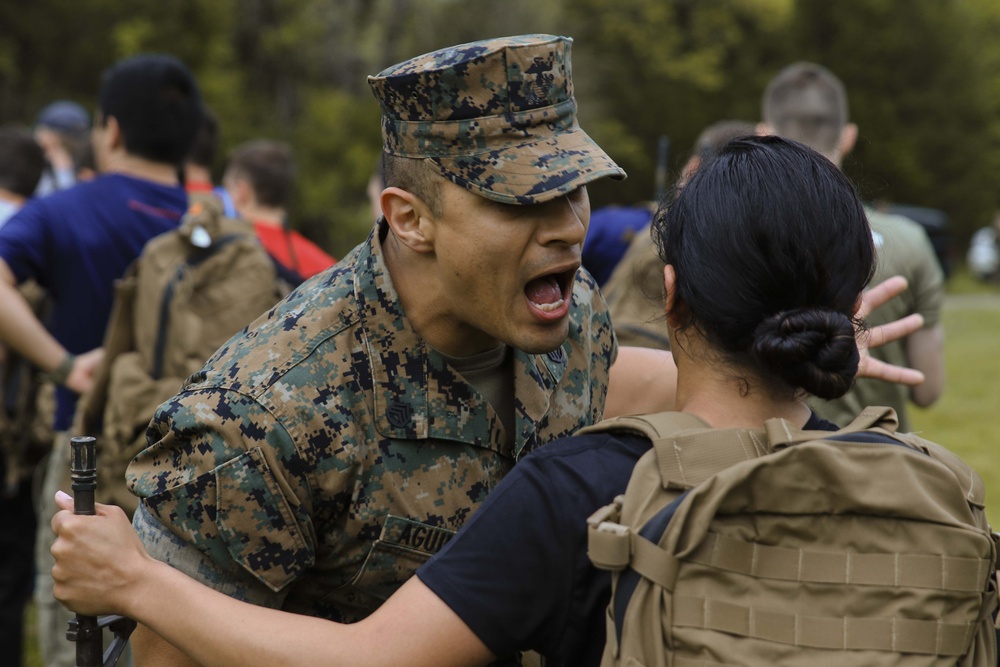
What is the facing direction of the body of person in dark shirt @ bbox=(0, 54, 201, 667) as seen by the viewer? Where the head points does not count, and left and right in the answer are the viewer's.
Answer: facing away from the viewer and to the left of the viewer

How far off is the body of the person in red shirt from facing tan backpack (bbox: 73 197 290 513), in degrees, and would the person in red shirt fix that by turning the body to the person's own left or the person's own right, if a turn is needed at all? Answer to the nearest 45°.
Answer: approximately 135° to the person's own left

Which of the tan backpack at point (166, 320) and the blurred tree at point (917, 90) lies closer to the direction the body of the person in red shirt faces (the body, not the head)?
the blurred tree

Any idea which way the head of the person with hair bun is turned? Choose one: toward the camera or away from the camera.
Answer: away from the camera

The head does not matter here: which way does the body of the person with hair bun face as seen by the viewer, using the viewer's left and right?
facing away from the viewer and to the left of the viewer

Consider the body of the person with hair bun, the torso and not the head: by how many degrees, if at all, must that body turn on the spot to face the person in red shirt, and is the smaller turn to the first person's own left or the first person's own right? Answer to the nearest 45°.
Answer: approximately 45° to the first person's own right

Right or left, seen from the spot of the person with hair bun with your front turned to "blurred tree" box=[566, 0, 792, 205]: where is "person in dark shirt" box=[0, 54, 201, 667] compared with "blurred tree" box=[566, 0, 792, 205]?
left

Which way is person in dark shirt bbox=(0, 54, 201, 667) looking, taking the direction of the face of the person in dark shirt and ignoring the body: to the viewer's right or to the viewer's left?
to the viewer's left

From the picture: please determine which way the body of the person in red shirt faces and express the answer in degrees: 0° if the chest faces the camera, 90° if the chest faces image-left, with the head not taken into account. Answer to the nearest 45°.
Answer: approximately 135°

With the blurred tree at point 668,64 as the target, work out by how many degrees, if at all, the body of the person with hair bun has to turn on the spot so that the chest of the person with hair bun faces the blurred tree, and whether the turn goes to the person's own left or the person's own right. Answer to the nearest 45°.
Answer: approximately 45° to the person's own right

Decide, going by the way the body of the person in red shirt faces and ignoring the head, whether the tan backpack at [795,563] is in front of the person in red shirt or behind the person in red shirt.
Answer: behind

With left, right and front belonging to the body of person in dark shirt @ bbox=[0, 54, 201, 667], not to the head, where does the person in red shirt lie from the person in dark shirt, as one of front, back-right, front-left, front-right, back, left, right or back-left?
right

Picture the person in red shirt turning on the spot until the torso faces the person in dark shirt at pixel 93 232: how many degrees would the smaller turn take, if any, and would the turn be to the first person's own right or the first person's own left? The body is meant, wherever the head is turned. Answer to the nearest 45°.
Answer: approximately 90° to the first person's own left

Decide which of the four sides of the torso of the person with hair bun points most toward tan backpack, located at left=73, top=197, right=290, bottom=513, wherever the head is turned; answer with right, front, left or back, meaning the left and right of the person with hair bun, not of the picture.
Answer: front
